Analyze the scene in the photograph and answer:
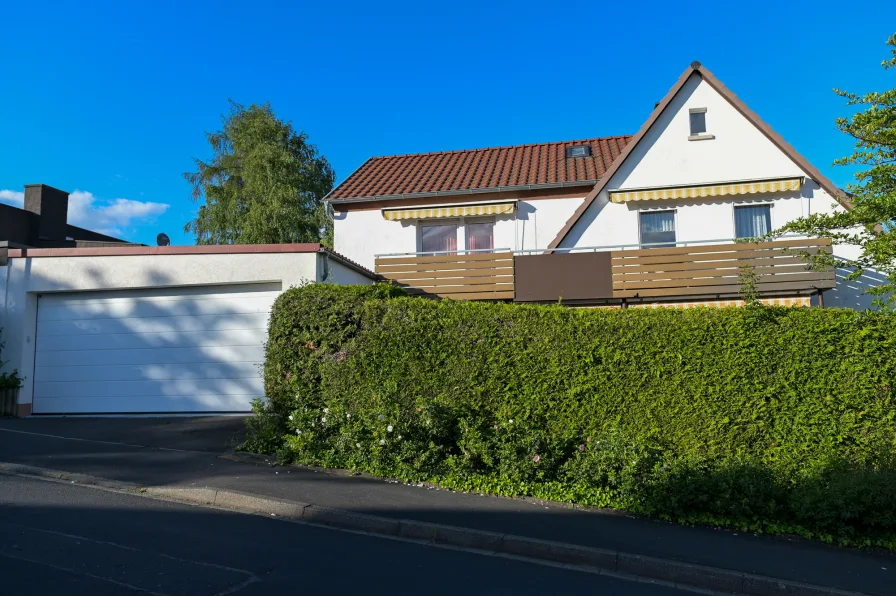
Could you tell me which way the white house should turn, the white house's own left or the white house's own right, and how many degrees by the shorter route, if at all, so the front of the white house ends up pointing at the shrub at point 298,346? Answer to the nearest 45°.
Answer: approximately 45° to the white house's own right

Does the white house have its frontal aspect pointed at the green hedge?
yes

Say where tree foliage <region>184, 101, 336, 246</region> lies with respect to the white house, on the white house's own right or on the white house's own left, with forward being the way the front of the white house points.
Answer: on the white house's own right

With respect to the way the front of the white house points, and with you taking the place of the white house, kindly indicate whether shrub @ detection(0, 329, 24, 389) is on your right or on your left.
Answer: on your right

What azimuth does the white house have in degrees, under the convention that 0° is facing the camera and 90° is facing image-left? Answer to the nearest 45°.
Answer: approximately 0°

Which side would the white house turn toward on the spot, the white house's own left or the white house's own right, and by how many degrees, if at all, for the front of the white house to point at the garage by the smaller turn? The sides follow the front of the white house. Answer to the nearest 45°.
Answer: approximately 45° to the white house's own right

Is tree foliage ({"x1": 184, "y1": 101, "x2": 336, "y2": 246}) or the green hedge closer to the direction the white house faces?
the green hedge

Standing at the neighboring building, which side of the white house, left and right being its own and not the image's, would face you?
right

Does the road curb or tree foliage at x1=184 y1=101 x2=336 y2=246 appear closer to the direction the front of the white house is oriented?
the road curb
